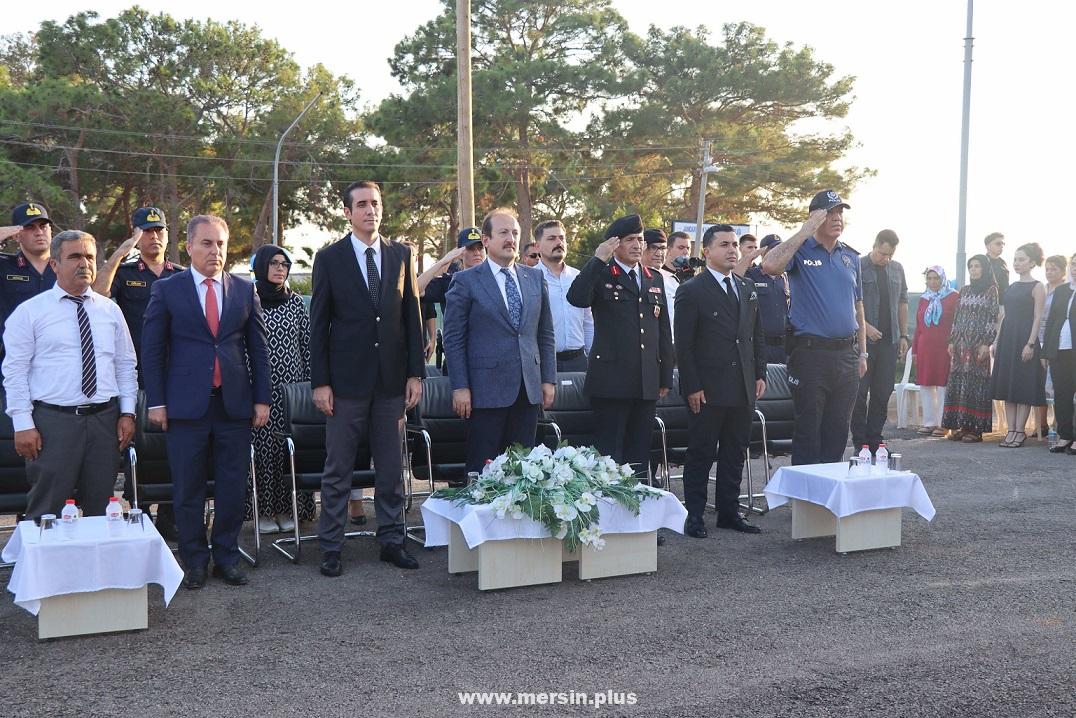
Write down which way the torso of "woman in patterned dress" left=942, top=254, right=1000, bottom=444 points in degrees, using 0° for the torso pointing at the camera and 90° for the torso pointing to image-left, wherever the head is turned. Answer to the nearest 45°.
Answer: approximately 45°

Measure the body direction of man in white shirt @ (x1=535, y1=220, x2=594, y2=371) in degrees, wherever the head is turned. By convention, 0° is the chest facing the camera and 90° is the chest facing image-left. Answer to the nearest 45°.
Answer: approximately 0°

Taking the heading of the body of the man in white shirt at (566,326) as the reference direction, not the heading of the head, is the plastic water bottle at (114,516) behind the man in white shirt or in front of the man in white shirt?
in front

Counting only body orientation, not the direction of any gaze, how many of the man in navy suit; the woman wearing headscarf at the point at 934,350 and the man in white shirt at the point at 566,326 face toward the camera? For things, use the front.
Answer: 3

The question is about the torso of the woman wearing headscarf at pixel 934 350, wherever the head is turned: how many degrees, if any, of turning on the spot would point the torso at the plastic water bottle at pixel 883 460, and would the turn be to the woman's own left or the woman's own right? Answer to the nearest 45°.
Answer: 0° — they already face it

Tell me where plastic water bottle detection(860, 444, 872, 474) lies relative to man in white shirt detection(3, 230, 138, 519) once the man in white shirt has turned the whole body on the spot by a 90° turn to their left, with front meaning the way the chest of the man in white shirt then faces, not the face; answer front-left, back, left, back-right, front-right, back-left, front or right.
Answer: front-right

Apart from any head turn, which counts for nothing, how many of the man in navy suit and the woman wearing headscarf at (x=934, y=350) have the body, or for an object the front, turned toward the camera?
2

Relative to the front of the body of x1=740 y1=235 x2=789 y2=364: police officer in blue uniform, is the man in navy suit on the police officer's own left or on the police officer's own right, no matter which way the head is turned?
on the police officer's own right

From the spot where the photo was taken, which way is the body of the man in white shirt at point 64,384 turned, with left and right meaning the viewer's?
facing the viewer and to the right of the viewer

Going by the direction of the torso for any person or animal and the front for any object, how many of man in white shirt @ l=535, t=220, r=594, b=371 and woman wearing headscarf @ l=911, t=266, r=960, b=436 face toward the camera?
2

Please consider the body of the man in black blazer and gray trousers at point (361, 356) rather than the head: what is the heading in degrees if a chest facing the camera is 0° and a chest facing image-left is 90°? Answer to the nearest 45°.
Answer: approximately 315°

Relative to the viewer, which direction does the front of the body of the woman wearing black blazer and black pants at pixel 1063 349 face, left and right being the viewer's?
facing the viewer and to the left of the viewer
